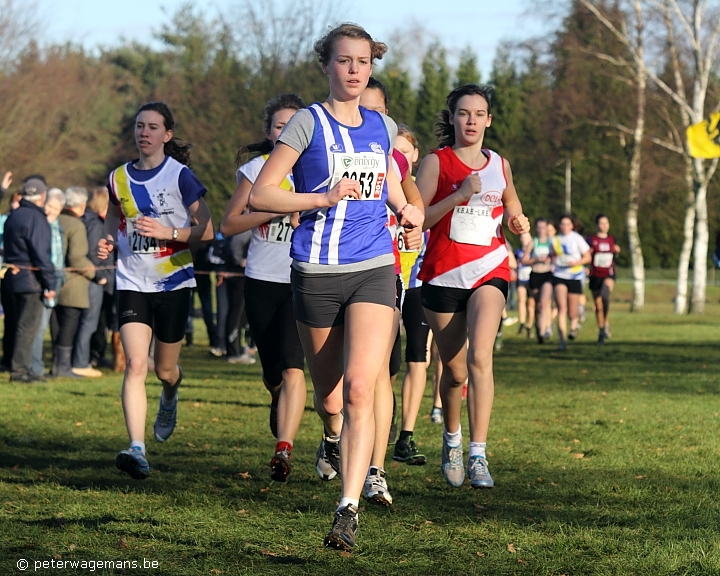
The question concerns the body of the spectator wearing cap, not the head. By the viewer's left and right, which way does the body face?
facing away from the viewer and to the right of the viewer

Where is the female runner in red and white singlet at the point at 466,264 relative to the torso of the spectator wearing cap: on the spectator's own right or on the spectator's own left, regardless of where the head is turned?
on the spectator's own right

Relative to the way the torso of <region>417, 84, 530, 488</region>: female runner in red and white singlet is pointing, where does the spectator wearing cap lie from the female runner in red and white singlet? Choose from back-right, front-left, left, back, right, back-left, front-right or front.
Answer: back-right

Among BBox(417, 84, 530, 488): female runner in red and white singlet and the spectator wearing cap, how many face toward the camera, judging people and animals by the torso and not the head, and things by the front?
1
